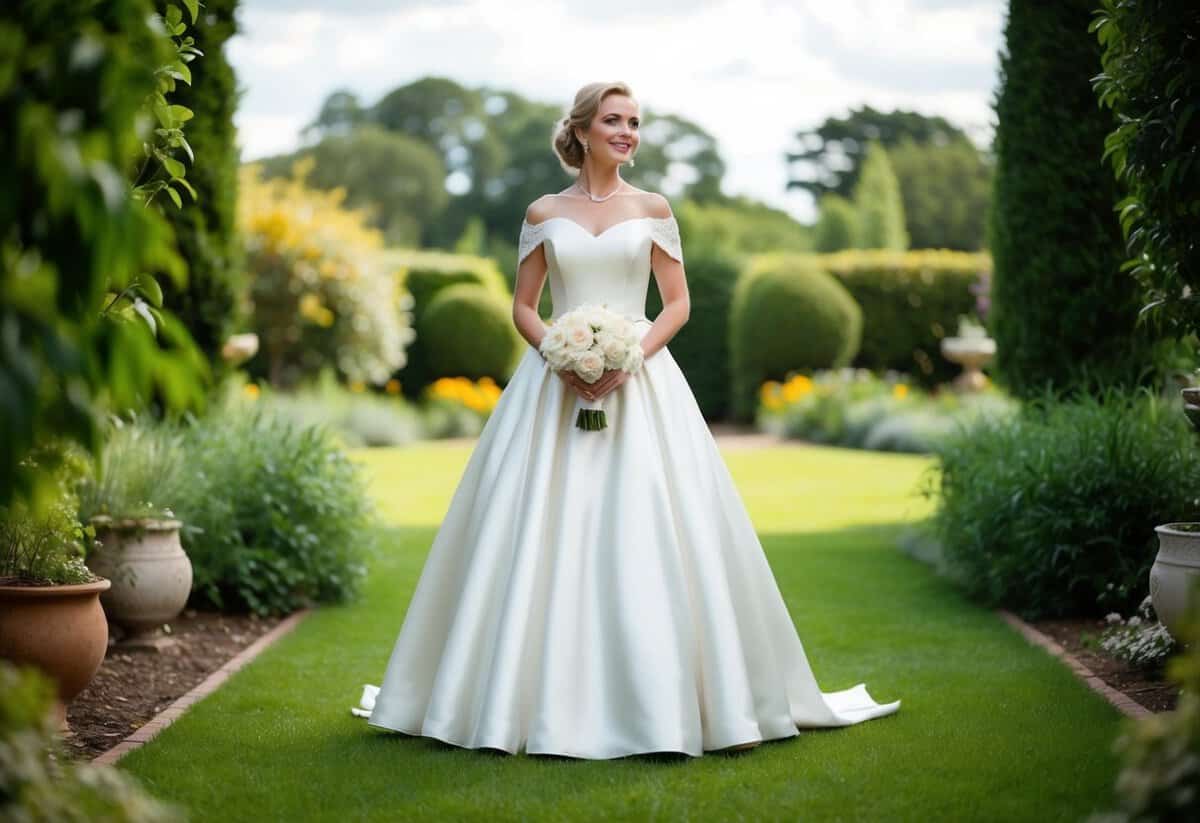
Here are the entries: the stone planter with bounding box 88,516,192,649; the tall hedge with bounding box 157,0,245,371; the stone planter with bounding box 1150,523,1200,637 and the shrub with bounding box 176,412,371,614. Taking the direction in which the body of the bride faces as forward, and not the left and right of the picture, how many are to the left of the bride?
1

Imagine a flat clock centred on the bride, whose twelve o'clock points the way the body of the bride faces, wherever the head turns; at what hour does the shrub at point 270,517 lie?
The shrub is roughly at 5 o'clock from the bride.

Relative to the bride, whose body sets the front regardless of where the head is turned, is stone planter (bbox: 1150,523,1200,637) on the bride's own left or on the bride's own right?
on the bride's own left

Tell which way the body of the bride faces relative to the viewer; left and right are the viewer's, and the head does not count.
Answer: facing the viewer

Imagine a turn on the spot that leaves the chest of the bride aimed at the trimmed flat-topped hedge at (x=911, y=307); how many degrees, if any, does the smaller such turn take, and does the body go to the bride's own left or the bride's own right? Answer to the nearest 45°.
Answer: approximately 180°

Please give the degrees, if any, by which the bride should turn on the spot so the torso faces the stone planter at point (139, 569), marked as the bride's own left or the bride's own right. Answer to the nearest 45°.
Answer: approximately 135° to the bride's own right

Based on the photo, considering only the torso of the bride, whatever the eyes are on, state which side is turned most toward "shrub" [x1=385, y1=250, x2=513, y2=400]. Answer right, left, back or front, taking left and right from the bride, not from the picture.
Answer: back

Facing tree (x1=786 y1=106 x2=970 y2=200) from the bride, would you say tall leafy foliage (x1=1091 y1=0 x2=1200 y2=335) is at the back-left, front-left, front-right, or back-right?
front-right

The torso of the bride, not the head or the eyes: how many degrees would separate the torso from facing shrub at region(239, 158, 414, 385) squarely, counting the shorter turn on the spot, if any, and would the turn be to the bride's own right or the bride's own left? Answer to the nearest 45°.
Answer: approximately 180°

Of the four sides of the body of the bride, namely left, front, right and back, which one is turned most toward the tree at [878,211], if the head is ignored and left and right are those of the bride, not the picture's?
back

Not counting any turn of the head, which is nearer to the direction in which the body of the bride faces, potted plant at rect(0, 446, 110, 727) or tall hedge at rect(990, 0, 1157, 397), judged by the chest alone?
the potted plant

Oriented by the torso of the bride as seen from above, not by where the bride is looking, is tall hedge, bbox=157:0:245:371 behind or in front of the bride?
behind

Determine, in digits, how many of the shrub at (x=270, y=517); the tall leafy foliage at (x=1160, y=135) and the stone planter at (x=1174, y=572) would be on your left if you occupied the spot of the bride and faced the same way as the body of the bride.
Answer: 2
